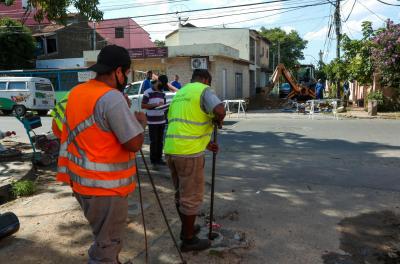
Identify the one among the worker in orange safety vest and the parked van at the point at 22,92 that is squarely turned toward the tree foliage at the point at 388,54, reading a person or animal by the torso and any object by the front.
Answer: the worker in orange safety vest

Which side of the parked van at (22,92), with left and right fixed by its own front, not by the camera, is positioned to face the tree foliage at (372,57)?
back

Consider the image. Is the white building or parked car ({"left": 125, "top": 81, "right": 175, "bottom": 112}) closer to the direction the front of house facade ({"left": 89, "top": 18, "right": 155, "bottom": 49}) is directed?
the parked car

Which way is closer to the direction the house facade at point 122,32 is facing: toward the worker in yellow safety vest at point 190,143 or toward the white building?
the worker in yellow safety vest

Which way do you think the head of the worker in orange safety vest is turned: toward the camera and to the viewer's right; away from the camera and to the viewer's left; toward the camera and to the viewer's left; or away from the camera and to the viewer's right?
away from the camera and to the viewer's right

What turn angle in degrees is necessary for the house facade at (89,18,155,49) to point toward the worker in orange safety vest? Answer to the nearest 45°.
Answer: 0° — it already faces them

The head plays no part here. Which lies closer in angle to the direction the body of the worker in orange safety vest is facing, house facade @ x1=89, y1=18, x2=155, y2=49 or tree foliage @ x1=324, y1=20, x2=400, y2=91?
the tree foliage

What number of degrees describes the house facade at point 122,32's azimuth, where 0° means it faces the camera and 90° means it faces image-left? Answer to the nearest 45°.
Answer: approximately 0°

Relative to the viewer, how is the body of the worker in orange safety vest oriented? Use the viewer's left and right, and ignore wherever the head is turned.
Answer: facing away from the viewer and to the right of the viewer

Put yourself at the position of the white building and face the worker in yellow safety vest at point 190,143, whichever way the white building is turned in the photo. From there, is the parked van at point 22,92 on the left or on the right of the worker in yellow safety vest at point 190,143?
right

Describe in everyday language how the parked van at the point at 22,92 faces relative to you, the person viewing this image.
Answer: facing away from the viewer and to the left of the viewer
